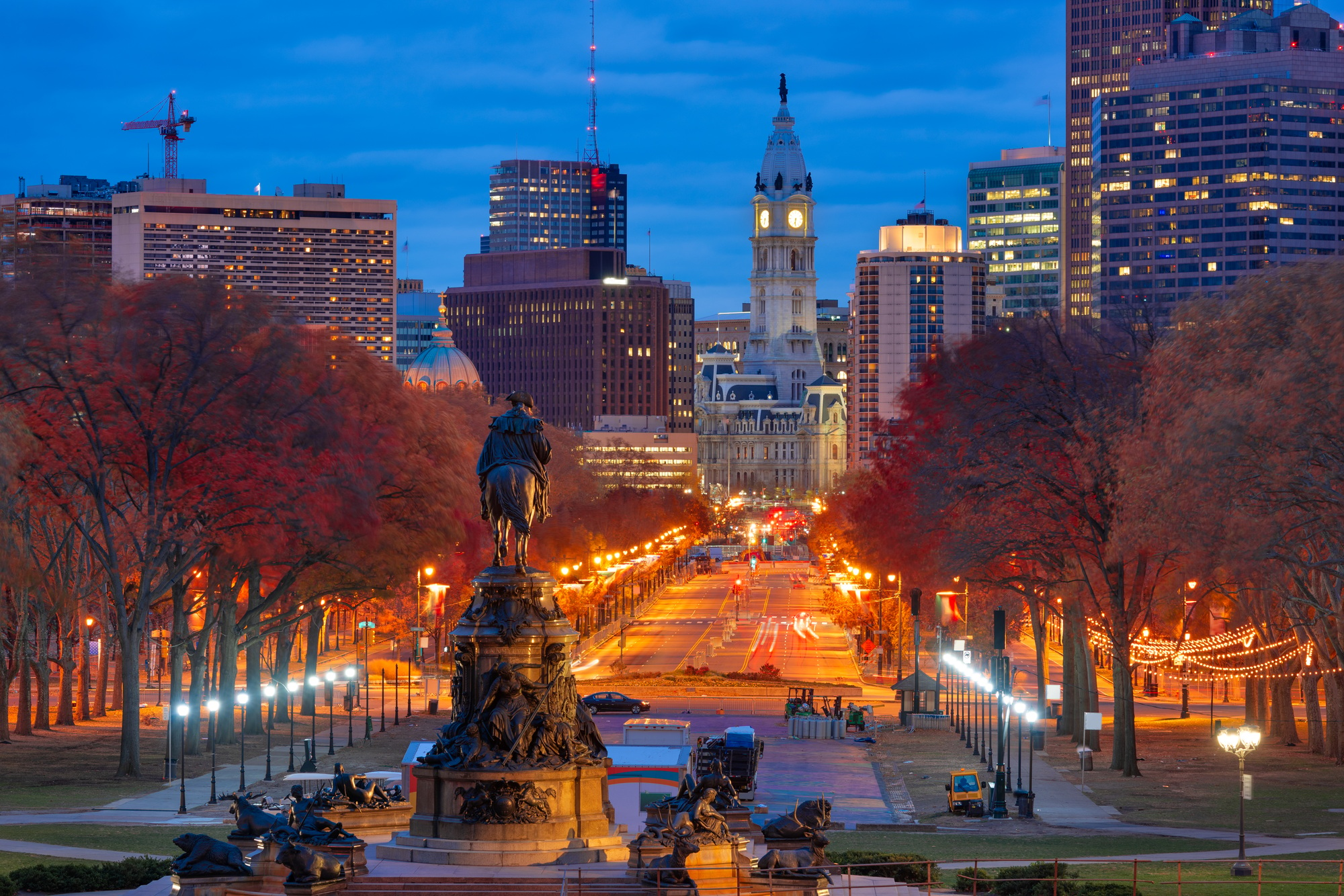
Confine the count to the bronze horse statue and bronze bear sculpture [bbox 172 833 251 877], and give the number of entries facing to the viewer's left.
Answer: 1

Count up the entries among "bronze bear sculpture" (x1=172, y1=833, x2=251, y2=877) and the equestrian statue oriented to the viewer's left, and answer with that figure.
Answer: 1

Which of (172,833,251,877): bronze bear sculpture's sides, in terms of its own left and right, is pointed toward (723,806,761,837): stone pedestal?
back

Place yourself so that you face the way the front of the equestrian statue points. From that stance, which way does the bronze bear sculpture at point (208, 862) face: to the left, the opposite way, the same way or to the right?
to the left

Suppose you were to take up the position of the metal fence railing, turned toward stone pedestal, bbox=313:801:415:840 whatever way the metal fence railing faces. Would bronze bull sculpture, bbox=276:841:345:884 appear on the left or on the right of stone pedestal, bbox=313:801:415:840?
left

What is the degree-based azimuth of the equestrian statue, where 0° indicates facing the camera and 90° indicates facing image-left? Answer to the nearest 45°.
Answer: approximately 180°

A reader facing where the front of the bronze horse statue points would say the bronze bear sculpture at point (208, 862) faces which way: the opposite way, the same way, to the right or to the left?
to the left

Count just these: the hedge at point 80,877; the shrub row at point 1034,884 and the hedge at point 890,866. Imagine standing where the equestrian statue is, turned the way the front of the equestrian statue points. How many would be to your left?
1

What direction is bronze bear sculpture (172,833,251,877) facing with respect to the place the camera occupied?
facing to the left of the viewer
